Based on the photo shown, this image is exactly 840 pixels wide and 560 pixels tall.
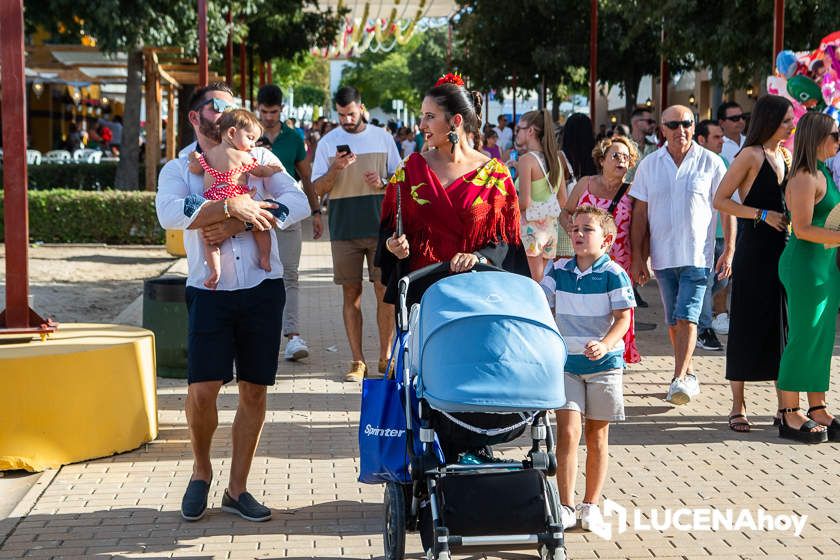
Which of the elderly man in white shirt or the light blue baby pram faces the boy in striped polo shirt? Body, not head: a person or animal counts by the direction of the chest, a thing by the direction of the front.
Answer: the elderly man in white shirt

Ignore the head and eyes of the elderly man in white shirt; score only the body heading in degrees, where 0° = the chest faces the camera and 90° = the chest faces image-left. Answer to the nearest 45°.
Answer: approximately 0°

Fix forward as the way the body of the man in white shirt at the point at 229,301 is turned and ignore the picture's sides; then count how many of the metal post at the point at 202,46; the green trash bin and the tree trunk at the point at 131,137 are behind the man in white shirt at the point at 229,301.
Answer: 3

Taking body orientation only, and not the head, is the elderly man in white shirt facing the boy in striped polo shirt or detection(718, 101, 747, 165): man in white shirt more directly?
the boy in striped polo shirt

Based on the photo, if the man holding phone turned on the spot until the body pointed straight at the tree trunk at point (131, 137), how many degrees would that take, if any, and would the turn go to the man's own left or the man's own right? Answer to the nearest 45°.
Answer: approximately 180°

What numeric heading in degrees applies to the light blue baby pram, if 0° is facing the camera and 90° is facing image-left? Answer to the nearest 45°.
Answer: approximately 0°

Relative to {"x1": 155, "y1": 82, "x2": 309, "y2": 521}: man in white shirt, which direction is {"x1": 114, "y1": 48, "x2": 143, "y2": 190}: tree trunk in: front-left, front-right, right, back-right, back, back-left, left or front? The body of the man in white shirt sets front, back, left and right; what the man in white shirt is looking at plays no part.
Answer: back

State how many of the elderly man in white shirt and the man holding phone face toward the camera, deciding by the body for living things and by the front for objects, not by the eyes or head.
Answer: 2
